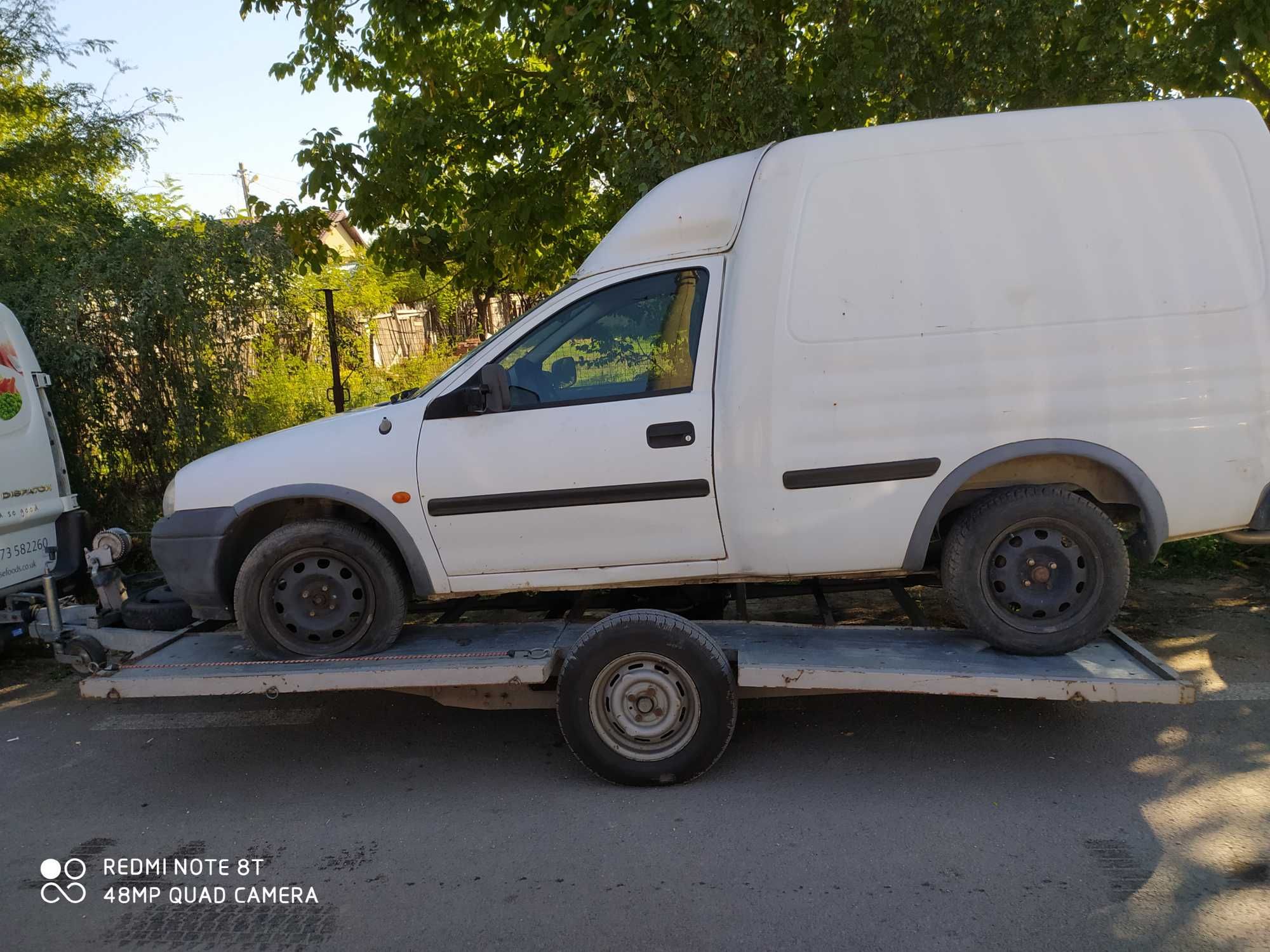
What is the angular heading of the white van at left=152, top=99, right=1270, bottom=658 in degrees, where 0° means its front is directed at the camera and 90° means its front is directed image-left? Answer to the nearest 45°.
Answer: approximately 90°

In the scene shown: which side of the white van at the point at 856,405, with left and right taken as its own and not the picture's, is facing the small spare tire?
front

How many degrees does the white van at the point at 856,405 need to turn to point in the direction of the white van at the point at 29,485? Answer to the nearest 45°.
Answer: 0° — it already faces it

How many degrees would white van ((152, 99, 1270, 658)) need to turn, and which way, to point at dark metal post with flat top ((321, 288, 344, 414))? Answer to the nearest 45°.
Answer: approximately 45° to its right
